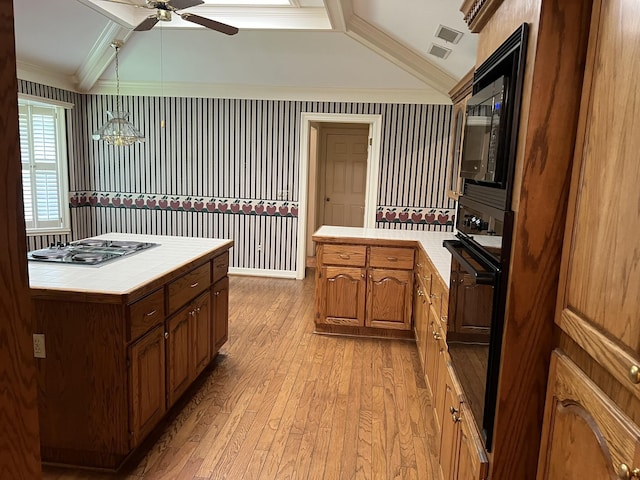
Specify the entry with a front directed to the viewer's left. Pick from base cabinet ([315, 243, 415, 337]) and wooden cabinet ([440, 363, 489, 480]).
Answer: the wooden cabinet

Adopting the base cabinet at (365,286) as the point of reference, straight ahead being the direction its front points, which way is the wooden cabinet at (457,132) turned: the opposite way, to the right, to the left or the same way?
to the right

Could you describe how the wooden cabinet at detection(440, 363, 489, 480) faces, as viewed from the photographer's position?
facing to the left of the viewer

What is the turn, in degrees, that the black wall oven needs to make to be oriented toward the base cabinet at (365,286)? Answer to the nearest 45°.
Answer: approximately 45° to its right

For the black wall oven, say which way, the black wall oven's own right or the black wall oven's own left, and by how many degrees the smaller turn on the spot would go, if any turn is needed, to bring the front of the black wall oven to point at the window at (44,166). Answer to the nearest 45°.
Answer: approximately 45° to the black wall oven's own right

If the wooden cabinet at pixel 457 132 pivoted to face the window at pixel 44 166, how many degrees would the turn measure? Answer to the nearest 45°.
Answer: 0° — it already faces it

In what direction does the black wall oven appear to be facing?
to the viewer's left

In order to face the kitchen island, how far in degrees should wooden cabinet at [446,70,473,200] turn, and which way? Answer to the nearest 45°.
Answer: approximately 45° to its left

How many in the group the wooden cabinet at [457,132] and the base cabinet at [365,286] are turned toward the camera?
1

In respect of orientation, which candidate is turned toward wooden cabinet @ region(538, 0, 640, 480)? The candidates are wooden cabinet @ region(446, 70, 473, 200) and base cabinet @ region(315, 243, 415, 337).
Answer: the base cabinet

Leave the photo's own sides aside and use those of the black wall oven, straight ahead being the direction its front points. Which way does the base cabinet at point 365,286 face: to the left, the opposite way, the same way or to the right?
to the left

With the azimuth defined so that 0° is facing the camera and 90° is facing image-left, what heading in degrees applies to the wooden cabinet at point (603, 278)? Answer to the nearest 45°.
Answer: approximately 45°
